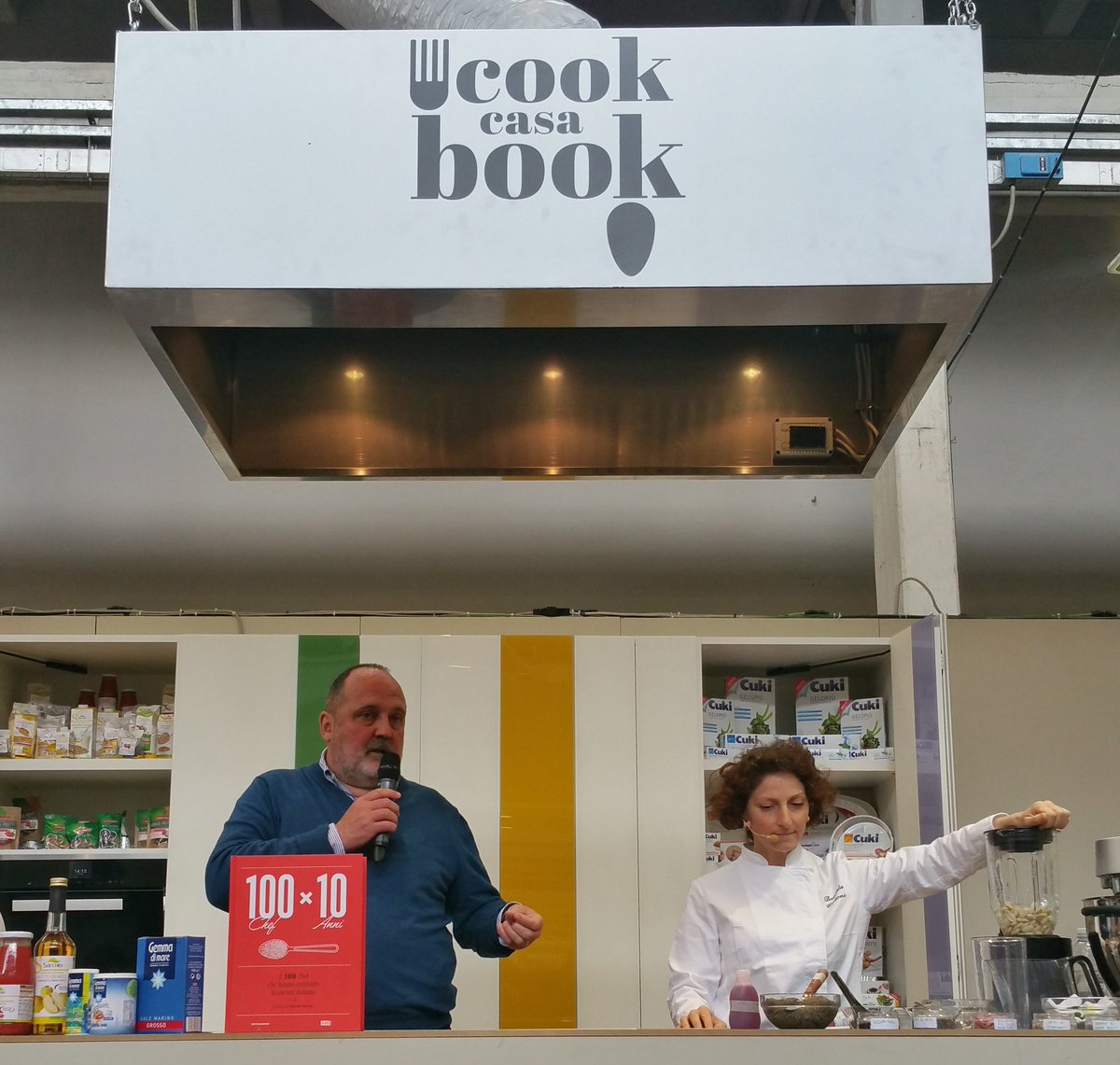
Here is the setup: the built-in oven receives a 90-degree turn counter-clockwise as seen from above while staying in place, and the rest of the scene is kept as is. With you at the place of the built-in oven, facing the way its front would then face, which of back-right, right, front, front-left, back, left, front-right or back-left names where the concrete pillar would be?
front

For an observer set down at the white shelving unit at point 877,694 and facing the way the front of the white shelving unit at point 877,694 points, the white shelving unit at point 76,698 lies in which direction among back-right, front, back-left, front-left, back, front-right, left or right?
right

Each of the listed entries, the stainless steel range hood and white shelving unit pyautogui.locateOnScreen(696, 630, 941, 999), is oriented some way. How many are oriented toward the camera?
2

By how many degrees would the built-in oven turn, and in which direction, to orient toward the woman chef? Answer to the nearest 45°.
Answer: approximately 45° to its left

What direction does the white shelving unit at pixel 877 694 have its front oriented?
toward the camera

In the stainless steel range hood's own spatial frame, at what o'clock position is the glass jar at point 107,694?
The glass jar is roughly at 5 o'clock from the stainless steel range hood.

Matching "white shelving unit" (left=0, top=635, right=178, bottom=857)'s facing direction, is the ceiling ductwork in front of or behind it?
in front

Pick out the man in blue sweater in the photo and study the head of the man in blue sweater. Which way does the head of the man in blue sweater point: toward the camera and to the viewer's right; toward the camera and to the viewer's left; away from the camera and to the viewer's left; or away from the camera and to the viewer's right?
toward the camera and to the viewer's right
